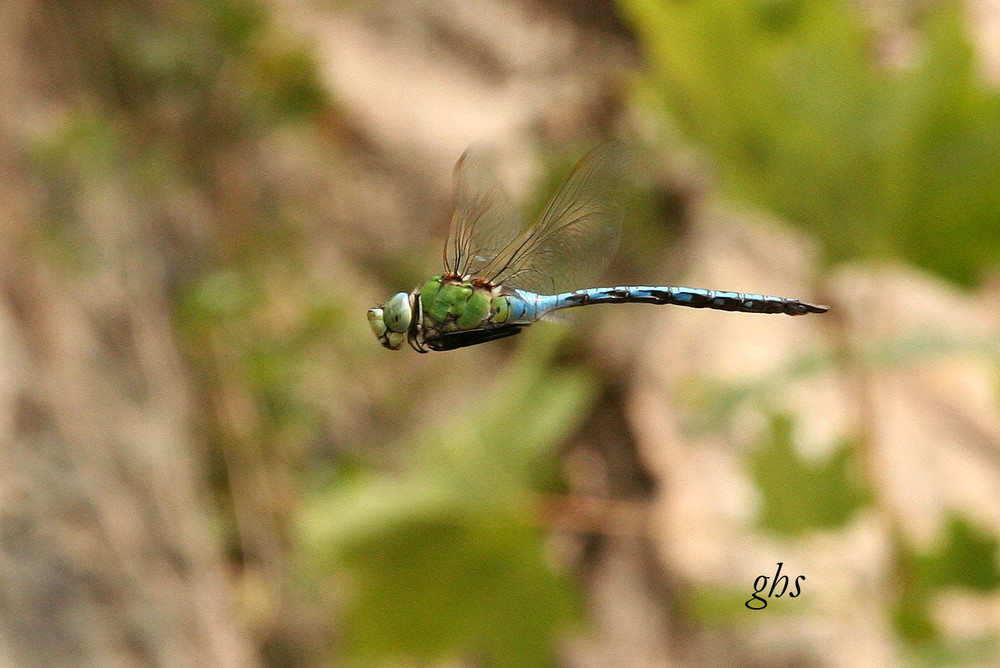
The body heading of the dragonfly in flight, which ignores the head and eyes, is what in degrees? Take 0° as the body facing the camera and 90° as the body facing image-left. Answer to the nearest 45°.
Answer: approximately 90°
